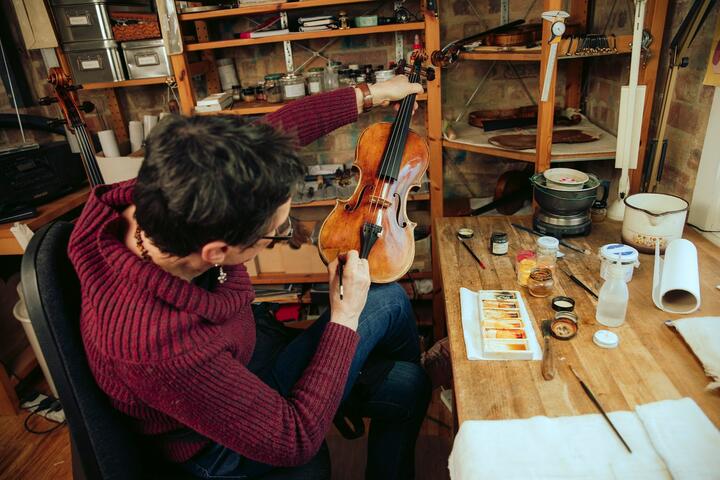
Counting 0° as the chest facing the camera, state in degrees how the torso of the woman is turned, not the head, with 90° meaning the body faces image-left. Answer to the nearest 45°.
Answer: approximately 270°

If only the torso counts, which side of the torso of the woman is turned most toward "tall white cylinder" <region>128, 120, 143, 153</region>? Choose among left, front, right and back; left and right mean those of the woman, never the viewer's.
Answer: left

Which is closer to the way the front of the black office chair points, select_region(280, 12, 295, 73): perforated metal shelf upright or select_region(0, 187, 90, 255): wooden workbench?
the perforated metal shelf upright

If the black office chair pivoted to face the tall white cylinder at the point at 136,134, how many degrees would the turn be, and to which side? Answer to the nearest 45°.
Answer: approximately 90° to its left

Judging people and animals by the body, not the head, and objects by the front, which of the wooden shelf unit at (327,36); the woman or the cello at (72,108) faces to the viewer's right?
the woman

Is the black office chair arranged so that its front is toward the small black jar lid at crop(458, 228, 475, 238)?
yes

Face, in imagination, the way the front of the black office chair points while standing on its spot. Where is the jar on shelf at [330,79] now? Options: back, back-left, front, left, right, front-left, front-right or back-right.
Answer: front-left

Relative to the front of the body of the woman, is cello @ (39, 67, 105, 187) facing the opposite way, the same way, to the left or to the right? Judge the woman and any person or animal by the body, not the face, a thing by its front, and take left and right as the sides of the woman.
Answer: to the right

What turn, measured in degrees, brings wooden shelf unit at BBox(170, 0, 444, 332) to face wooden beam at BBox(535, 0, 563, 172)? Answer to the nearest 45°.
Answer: approximately 45° to its left

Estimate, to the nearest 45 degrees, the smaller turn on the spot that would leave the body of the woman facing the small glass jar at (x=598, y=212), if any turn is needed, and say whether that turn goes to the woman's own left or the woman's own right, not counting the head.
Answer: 0° — they already face it

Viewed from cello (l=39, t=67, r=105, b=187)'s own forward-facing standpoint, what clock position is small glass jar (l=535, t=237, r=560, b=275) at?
The small glass jar is roughly at 11 o'clock from the cello.

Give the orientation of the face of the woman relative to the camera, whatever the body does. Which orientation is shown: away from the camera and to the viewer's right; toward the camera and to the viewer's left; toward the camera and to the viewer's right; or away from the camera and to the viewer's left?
away from the camera and to the viewer's right

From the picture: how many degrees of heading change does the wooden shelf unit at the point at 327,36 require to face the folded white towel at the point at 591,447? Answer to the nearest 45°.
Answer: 0° — it already faces it

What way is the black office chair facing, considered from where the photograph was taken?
facing to the right of the viewer

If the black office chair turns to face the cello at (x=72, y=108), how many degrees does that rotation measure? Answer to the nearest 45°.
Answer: approximately 90° to its left
